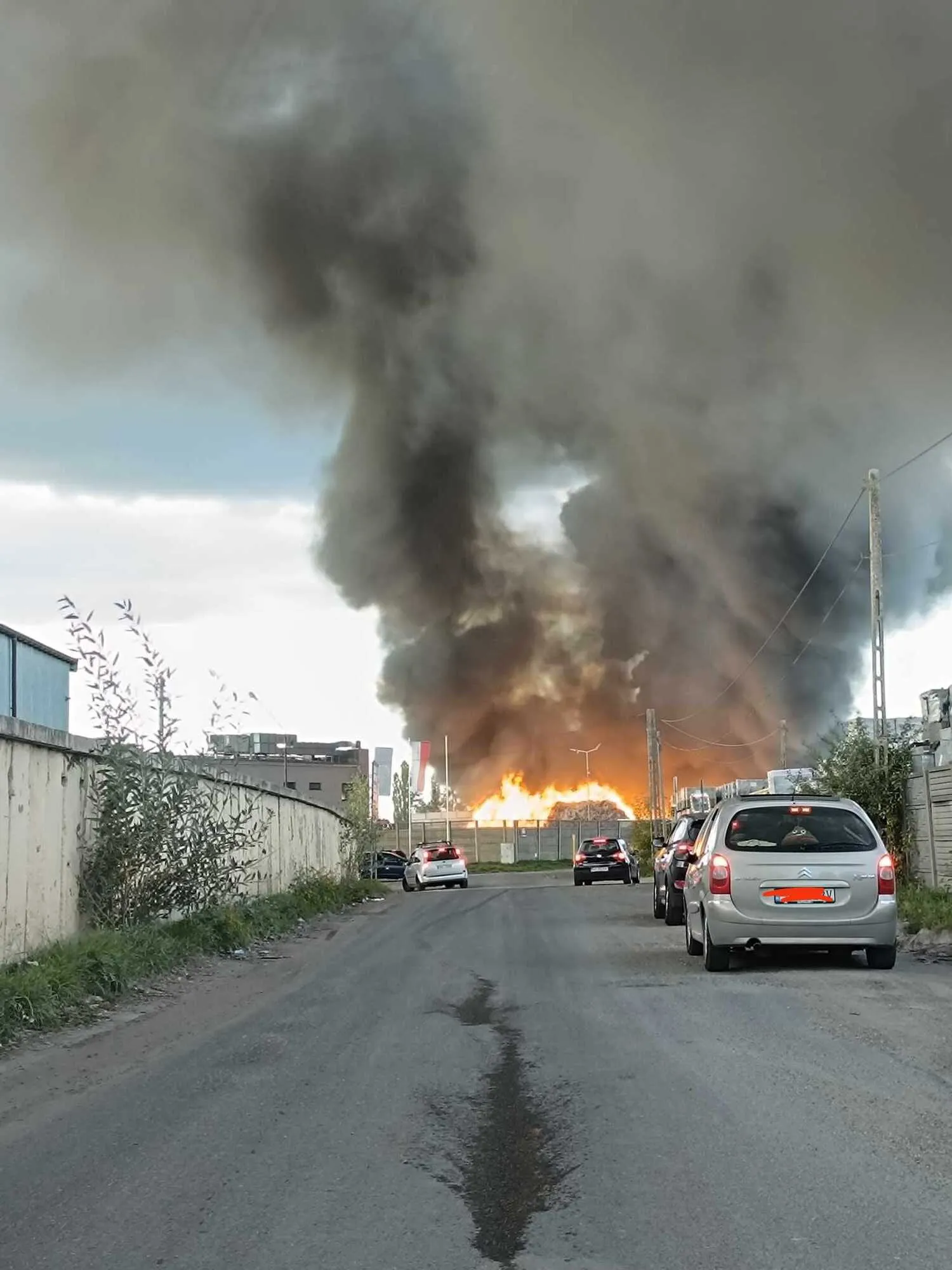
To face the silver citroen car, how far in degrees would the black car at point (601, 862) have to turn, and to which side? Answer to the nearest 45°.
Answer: approximately 180°

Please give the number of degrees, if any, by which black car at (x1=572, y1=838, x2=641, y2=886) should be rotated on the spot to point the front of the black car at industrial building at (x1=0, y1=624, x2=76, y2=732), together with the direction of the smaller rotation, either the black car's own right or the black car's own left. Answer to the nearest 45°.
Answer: approximately 135° to the black car's own left

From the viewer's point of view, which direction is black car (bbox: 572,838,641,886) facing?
away from the camera

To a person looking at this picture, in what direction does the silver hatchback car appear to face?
facing away from the viewer and to the left of the viewer

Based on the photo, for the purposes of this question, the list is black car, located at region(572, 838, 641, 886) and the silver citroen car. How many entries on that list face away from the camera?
2

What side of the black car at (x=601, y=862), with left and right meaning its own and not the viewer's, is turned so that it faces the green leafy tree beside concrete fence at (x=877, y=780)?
back

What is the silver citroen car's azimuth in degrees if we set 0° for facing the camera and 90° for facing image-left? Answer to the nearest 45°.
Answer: approximately 180°

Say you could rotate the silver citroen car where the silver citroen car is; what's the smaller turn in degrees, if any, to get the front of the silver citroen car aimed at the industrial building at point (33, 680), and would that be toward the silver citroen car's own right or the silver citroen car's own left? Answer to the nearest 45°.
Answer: approximately 45° to the silver citroen car's own left
